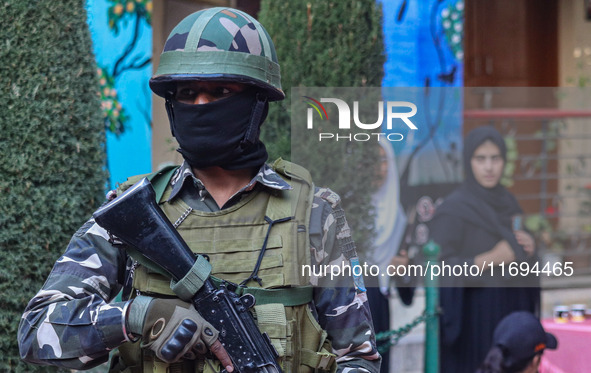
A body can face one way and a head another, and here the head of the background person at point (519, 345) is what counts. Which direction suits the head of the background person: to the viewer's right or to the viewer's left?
to the viewer's right

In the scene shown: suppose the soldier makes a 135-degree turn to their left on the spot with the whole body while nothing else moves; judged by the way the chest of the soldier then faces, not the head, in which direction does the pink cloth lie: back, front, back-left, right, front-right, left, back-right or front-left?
front

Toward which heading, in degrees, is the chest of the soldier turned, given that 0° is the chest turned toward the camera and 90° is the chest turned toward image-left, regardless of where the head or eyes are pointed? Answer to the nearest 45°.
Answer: approximately 0°

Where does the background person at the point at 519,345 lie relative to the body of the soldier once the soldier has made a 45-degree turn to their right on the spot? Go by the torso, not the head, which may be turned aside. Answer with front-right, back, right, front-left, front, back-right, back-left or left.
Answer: back

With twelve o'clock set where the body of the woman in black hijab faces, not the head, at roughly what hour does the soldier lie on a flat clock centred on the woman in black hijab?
The soldier is roughly at 2 o'clock from the woman in black hijab.

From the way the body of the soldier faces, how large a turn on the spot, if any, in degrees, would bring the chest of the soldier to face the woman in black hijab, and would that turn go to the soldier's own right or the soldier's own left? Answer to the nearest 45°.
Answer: approximately 135° to the soldier's own left

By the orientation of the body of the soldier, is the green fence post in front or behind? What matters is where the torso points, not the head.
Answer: behind

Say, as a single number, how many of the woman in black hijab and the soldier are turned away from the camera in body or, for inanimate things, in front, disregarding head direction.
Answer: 0

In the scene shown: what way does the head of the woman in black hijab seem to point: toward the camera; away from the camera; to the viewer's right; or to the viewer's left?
toward the camera

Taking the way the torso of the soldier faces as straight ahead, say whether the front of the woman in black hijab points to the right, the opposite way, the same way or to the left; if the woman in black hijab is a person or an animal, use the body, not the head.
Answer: the same way
